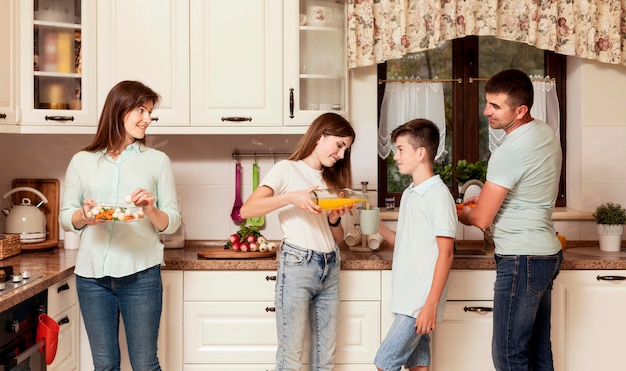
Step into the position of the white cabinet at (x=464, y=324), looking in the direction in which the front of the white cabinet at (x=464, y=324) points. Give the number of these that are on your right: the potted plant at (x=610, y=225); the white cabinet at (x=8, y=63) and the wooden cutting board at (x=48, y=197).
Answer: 2

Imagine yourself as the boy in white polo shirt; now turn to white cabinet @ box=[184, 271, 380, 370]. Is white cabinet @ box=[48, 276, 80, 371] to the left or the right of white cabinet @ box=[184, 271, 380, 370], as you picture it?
left

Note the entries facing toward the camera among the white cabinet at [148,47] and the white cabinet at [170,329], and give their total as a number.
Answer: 2

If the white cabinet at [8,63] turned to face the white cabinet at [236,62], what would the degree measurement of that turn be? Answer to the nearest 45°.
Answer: approximately 90° to its left

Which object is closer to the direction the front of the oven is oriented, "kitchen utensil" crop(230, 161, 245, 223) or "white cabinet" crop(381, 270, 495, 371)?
the white cabinet

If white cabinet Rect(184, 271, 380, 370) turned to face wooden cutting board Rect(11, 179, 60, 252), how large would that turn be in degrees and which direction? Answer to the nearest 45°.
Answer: approximately 135° to its right

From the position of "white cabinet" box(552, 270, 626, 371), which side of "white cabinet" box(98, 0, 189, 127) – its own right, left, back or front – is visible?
left

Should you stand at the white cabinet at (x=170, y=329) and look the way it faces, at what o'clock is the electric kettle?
The electric kettle is roughly at 4 o'clock from the white cabinet.
